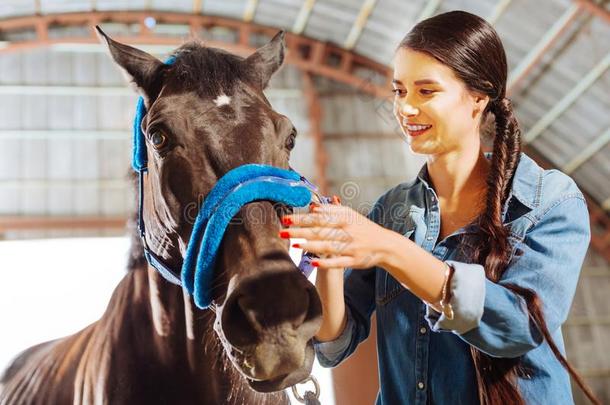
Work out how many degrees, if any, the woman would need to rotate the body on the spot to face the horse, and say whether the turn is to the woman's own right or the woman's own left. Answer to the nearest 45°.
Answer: approximately 45° to the woman's own right

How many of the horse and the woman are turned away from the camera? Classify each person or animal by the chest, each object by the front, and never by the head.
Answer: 0

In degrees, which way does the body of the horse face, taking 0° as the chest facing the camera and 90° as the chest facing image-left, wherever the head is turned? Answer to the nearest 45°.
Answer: approximately 315°

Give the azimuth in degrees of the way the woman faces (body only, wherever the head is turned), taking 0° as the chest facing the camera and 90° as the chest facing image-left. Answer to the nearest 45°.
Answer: approximately 45°
